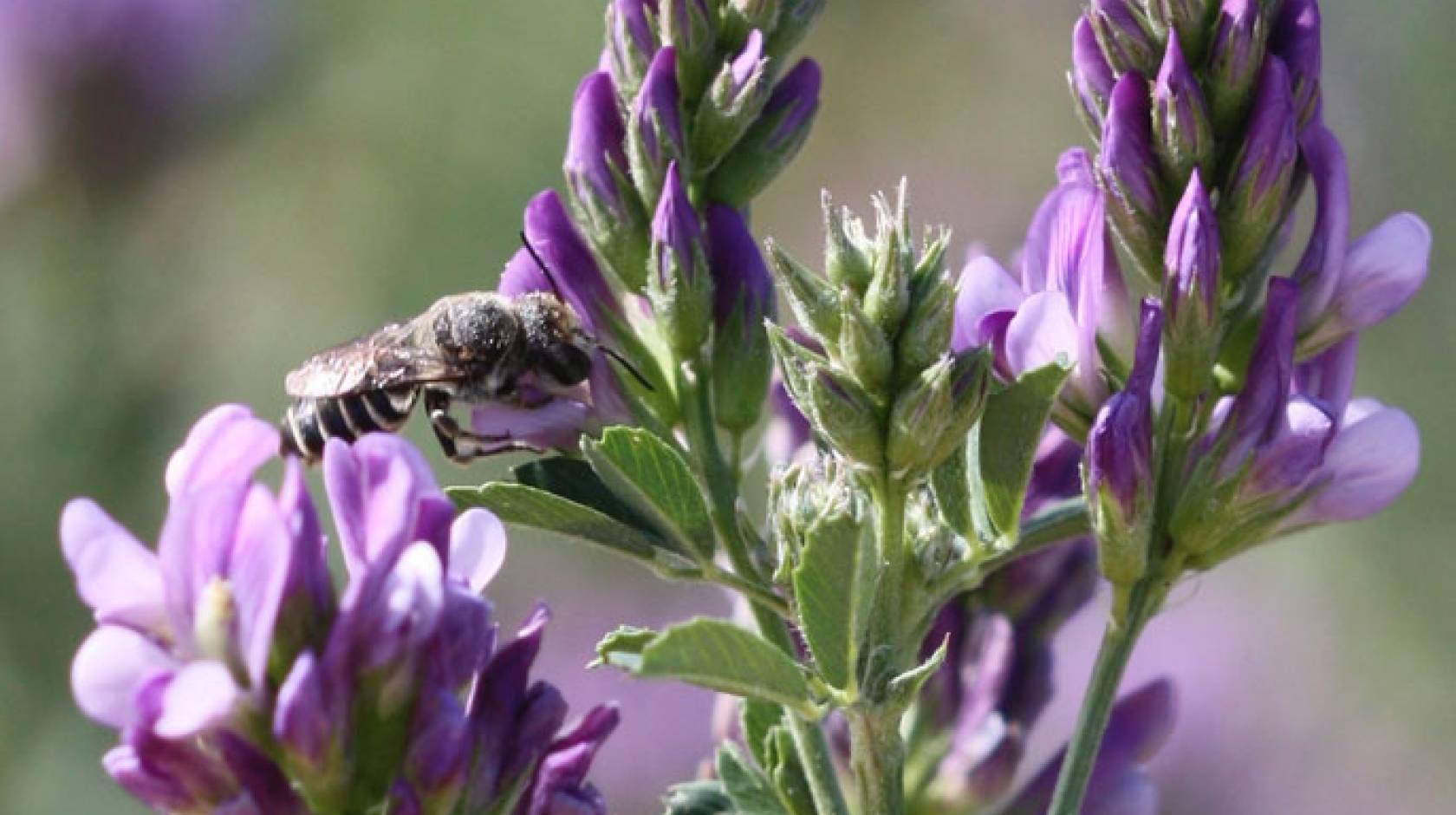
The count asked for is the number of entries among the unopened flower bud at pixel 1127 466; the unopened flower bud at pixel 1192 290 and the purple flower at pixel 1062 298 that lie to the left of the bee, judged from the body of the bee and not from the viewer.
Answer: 0

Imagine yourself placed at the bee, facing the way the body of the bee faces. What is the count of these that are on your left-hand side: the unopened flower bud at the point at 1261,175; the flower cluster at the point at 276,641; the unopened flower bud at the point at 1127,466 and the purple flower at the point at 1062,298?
0

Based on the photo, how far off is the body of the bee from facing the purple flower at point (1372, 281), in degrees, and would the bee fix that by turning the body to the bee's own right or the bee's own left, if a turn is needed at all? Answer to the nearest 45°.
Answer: approximately 45° to the bee's own right

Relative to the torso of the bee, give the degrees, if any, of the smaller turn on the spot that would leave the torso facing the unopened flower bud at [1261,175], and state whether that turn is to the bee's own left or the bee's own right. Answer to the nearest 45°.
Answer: approximately 45° to the bee's own right

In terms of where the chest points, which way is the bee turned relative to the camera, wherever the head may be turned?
to the viewer's right

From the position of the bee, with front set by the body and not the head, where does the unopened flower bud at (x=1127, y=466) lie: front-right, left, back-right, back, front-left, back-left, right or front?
front-right

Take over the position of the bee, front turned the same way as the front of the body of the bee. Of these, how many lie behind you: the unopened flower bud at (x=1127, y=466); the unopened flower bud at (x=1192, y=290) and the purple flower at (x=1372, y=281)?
0

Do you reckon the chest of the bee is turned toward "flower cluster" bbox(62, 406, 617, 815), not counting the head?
no

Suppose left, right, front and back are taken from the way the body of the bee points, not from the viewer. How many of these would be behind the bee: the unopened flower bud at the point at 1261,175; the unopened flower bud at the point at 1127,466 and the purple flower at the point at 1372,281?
0

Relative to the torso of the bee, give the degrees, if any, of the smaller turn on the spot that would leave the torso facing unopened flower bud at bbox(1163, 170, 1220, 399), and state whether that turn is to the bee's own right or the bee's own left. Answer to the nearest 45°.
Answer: approximately 45° to the bee's own right
